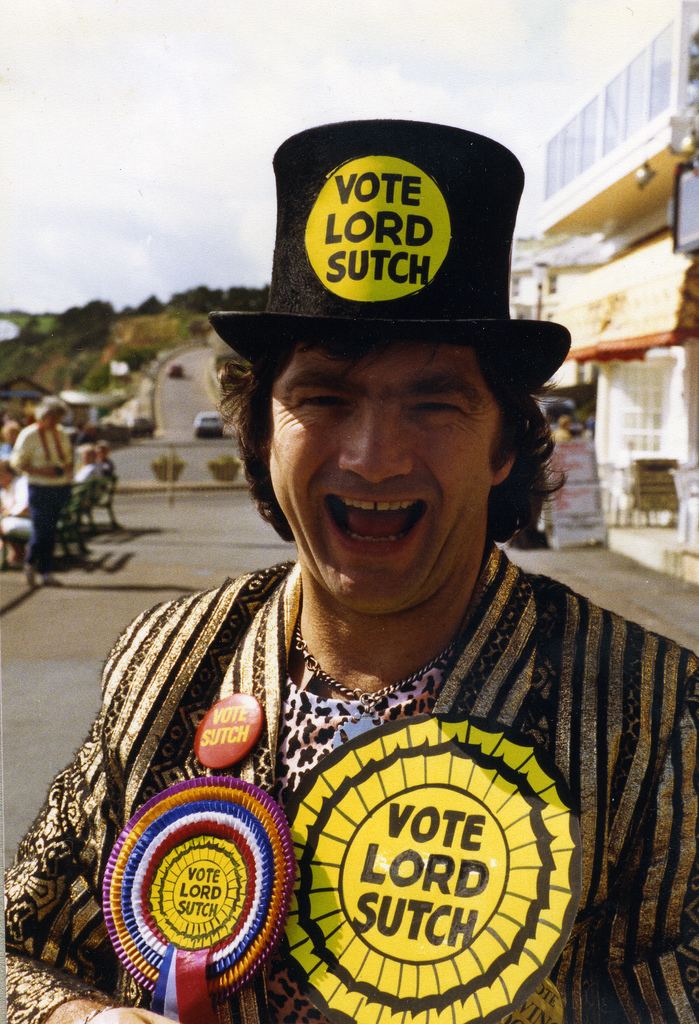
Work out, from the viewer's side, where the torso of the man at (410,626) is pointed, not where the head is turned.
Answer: toward the camera

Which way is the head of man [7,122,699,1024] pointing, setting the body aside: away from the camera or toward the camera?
toward the camera

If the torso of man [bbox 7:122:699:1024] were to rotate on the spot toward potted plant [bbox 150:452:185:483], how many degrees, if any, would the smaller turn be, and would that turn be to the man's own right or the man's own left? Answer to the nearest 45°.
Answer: approximately 135° to the man's own right

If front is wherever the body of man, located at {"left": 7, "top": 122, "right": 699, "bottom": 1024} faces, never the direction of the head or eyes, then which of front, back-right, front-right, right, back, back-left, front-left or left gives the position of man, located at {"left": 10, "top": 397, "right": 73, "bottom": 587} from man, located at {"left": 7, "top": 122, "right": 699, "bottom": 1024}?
back-right

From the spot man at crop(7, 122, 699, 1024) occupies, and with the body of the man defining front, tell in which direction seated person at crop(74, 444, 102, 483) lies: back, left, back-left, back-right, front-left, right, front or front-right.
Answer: back-right
